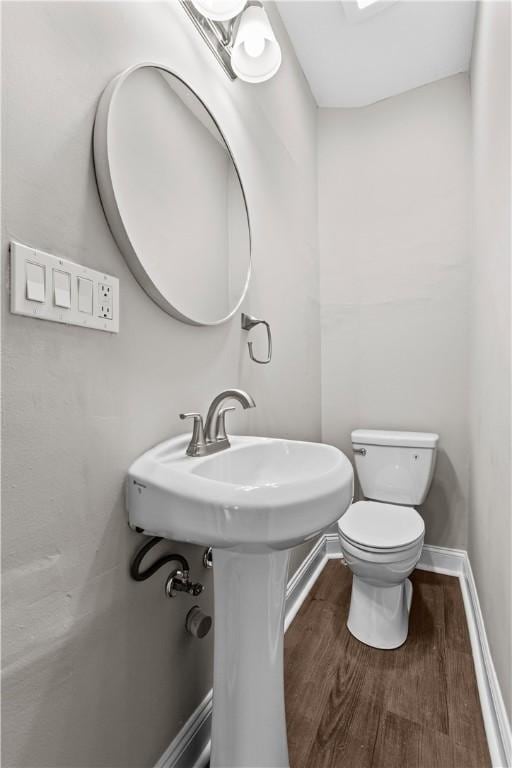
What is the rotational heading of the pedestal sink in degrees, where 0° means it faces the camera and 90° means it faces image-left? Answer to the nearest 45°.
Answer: approximately 315°

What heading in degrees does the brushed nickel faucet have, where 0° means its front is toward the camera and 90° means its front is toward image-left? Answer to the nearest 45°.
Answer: approximately 315°
